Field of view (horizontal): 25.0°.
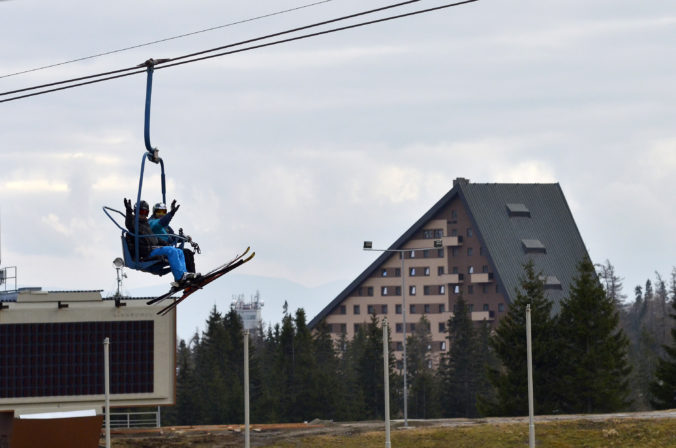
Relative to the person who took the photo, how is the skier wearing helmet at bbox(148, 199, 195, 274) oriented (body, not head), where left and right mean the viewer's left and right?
facing the viewer and to the right of the viewer
